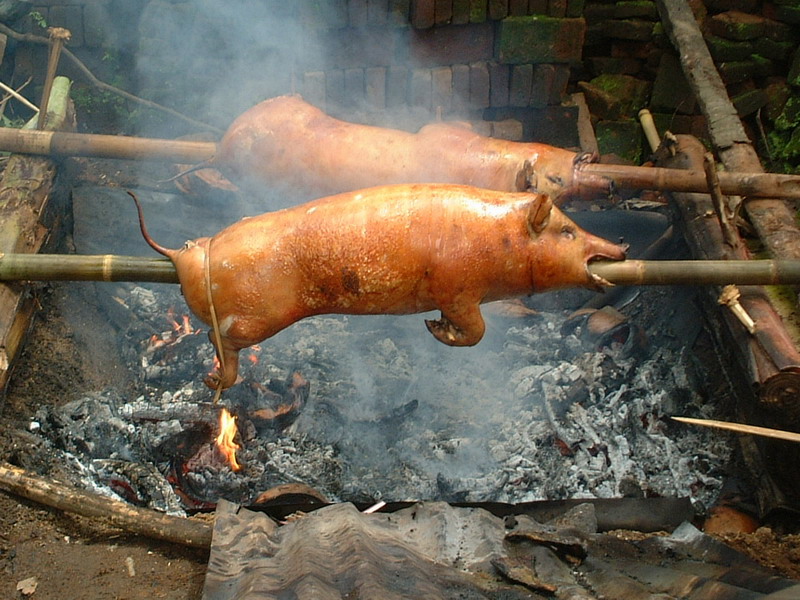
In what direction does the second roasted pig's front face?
to the viewer's right

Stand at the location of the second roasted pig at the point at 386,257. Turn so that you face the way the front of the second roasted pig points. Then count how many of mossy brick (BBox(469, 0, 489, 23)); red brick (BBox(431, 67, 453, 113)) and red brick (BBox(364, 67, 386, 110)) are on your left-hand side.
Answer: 3

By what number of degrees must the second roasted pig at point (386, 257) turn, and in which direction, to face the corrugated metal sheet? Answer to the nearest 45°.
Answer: approximately 90° to its right

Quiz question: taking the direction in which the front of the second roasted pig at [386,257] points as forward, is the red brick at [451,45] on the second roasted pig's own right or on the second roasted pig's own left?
on the second roasted pig's own left

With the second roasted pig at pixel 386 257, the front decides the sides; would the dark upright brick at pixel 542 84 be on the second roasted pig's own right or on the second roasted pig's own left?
on the second roasted pig's own left

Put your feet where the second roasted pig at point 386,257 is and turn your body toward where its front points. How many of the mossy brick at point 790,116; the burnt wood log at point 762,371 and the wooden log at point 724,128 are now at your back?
0

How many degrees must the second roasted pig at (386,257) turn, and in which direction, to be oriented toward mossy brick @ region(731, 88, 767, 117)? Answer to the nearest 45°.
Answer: approximately 45° to its left

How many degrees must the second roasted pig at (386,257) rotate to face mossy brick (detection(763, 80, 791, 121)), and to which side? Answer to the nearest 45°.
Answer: approximately 45° to its left

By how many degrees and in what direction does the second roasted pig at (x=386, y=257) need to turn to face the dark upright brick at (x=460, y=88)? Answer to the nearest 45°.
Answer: approximately 90° to its left

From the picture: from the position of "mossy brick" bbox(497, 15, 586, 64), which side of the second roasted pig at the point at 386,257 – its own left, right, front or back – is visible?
left

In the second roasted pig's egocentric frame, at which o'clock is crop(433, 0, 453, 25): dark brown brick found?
The dark brown brick is roughly at 9 o'clock from the second roasted pig.

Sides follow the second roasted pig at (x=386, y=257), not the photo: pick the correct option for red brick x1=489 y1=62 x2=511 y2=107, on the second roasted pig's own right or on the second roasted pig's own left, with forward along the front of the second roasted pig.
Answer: on the second roasted pig's own left

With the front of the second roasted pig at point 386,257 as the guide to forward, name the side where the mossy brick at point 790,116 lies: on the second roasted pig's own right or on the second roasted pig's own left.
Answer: on the second roasted pig's own left
